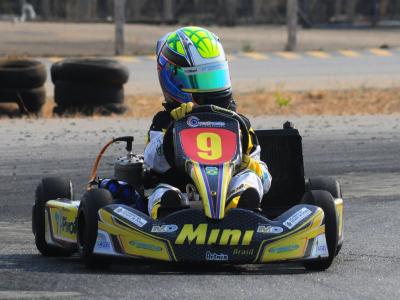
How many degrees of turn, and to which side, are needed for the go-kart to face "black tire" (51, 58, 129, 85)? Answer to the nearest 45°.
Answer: approximately 180°

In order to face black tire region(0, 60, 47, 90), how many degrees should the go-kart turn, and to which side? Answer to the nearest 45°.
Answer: approximately 180°

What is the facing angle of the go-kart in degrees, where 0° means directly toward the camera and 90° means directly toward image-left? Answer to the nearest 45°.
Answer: approximately 0°

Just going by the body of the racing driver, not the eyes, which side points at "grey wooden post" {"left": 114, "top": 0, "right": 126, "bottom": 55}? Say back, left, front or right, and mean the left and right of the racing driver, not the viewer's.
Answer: back

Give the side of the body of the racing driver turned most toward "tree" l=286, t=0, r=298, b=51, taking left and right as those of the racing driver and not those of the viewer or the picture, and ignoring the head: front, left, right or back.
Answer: back

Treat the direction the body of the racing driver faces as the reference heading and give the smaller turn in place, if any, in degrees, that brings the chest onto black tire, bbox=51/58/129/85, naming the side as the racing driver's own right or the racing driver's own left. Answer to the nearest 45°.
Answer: approximately 180°

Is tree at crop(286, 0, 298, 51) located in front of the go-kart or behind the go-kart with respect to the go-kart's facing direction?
behind

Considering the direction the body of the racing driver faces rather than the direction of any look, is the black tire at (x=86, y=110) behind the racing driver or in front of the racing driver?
behind
